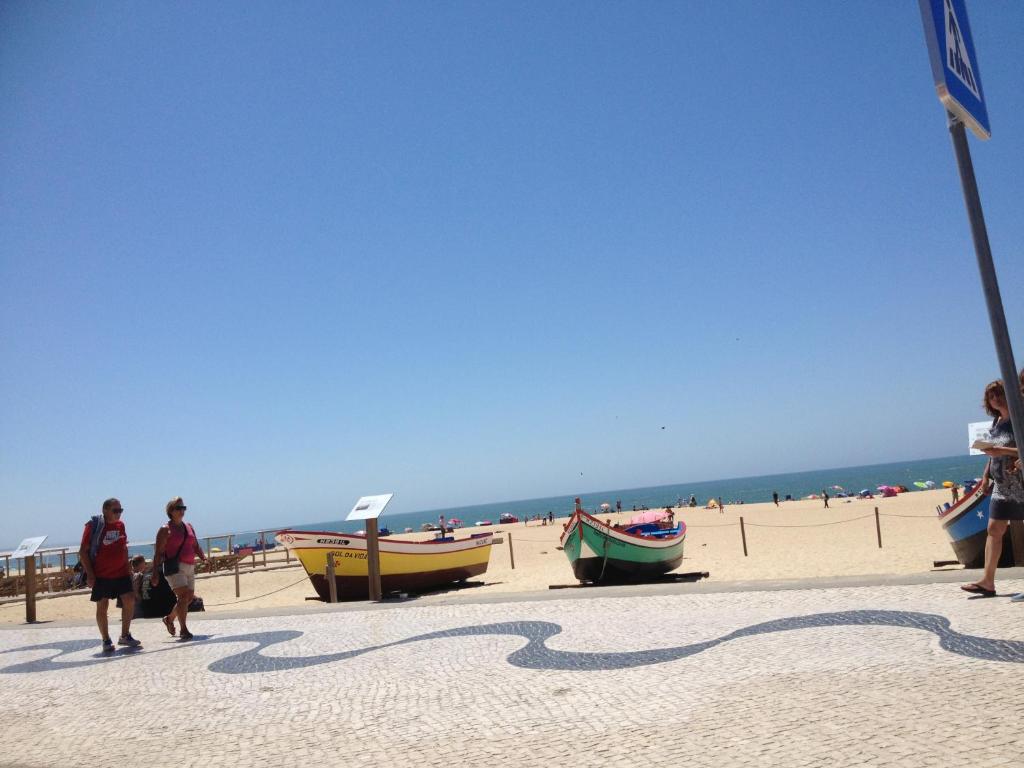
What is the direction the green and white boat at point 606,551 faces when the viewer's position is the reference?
facing the viewer and to the left of the viewer

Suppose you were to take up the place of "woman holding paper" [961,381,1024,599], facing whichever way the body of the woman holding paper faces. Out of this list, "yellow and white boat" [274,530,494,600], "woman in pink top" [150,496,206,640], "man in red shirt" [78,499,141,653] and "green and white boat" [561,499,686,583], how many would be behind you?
0

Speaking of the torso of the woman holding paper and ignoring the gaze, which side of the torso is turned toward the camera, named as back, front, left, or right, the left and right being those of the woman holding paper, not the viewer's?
left

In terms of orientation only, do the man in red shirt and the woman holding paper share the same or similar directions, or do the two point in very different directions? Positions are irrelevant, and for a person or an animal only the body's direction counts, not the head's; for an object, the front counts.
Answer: very different directions

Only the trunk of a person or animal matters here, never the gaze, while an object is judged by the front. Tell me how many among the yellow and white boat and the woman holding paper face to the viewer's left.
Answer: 2

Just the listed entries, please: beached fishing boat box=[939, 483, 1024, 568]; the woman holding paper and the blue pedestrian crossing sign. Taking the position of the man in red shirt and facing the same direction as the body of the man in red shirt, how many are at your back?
0

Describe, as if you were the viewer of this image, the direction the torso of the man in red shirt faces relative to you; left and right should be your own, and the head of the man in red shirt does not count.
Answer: facing the viewer and to the right of the viewer

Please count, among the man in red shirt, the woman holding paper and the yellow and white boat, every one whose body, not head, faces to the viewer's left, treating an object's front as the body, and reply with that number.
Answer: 2

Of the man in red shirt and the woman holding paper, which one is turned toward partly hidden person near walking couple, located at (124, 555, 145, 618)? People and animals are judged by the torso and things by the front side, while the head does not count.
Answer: the woman holding paper

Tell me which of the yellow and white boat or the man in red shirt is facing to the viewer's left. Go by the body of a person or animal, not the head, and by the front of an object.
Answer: the yellow and white boat

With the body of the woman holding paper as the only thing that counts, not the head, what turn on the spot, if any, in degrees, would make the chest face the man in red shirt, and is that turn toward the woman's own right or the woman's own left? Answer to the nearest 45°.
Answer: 0° — they already face them

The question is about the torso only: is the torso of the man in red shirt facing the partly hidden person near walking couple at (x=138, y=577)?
no

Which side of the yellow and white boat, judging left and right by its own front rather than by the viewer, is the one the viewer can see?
left

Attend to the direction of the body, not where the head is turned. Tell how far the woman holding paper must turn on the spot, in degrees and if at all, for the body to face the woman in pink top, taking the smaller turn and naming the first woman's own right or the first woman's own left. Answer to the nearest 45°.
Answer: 0° — they already face them
